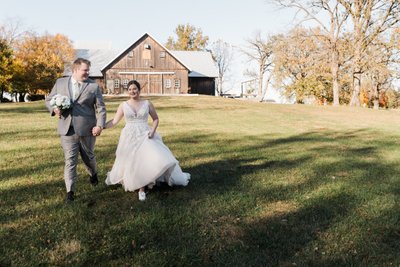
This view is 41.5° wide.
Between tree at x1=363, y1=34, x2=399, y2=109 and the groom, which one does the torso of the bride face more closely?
the groom

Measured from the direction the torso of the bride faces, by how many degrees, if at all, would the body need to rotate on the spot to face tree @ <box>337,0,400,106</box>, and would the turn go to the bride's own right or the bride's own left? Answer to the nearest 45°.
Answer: approximately 135° to the bride's own left

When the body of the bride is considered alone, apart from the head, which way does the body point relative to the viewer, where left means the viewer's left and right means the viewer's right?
facing the viewer

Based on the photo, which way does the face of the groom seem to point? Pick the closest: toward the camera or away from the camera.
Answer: toward the camera

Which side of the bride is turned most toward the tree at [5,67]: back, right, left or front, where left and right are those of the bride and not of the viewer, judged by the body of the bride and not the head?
back

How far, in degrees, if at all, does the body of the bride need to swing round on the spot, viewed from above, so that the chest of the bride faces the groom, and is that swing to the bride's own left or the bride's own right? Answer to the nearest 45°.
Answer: approximately 90° to the bride's own right

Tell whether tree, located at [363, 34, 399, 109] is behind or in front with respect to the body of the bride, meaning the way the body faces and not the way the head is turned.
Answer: behind

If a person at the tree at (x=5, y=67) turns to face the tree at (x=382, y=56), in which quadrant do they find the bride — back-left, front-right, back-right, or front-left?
front-right

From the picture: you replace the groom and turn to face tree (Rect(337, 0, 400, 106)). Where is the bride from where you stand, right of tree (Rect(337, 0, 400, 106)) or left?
right
